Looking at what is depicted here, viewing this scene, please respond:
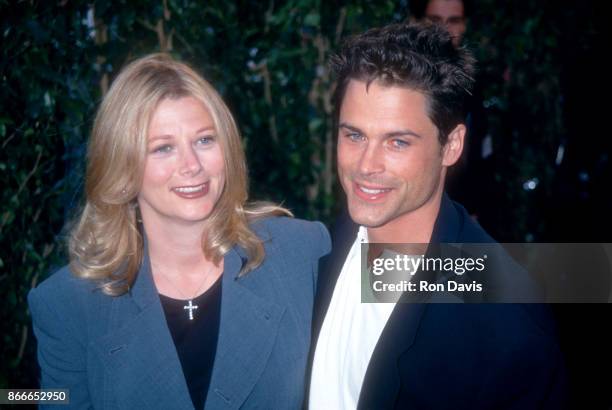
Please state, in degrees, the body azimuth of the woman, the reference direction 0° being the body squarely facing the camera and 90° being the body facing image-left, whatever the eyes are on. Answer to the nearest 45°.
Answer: approximately 0°

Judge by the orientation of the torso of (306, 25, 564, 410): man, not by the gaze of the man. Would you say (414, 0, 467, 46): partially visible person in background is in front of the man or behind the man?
behind

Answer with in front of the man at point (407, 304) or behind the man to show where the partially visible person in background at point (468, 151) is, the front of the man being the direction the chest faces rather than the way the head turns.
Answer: behind

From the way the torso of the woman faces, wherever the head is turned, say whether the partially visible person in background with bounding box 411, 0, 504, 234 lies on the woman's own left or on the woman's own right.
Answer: on the woman's own left

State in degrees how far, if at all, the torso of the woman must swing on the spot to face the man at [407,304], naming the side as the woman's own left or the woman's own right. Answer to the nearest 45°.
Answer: approximately 45° to the woman's own left

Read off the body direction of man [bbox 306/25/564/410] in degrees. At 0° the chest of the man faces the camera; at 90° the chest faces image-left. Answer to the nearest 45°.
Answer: approximately 45°

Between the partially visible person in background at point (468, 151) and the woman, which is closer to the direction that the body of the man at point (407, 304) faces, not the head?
the woman
